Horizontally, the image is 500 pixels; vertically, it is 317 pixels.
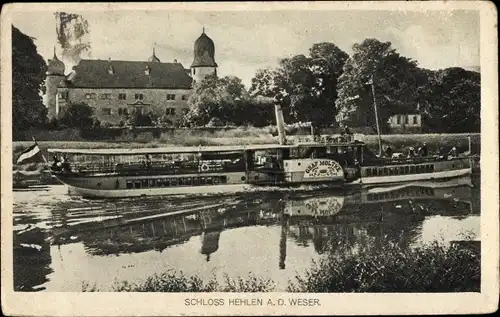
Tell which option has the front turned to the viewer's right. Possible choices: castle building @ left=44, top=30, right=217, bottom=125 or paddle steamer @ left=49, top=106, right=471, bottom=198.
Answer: the paddle steamer

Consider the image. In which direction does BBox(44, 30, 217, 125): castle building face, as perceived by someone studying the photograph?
facing the viewer

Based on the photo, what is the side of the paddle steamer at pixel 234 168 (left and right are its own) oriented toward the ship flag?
back

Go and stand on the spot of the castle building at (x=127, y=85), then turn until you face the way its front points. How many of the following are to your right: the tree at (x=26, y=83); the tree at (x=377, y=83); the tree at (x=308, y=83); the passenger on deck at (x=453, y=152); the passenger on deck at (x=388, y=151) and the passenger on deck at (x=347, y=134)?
1

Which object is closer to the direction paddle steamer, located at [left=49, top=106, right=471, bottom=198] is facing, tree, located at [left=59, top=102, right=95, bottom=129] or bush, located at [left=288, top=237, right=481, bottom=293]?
the bush

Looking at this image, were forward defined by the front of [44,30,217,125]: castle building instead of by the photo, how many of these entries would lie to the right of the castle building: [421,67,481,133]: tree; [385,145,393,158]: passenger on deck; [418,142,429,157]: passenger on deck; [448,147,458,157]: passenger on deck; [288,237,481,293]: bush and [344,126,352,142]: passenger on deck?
0

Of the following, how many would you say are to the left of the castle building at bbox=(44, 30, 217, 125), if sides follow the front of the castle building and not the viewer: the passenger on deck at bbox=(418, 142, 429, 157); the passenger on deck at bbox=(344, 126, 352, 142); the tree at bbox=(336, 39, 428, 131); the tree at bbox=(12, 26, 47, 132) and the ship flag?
3

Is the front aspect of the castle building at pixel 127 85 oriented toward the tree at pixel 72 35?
no

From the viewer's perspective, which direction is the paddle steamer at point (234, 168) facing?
to the viewer's right

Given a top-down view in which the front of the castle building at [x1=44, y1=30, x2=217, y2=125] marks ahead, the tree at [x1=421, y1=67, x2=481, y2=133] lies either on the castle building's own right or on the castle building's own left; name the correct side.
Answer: on the castle building's own left

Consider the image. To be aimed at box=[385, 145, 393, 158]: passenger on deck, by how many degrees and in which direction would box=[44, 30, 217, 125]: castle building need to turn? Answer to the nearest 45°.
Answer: approximately 90° to its left
